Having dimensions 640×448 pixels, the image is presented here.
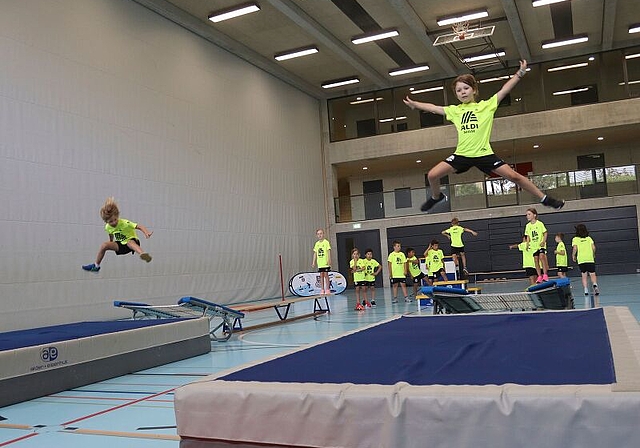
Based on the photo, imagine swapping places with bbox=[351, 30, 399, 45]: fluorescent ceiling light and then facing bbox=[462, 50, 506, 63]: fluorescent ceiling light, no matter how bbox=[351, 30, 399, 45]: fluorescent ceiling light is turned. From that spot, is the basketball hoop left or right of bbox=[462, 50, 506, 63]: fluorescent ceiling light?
right

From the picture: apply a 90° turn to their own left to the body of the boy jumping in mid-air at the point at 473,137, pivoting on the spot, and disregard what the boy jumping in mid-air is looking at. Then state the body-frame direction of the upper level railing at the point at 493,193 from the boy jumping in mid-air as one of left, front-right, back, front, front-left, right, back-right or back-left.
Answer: left

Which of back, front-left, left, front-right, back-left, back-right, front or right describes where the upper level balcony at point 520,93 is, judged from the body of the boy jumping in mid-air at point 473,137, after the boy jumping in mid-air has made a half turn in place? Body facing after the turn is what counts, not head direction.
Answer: front

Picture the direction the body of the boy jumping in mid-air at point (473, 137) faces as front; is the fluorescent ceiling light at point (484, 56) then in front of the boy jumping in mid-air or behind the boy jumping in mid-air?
behind

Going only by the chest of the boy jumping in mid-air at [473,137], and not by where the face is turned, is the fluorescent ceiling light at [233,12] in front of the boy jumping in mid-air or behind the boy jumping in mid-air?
behind

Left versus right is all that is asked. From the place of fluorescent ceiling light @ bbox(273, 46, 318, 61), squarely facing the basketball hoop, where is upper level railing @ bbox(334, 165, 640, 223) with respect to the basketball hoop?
left

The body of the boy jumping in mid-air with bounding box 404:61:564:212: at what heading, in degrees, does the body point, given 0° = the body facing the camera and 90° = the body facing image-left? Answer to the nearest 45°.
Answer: approximately 0°

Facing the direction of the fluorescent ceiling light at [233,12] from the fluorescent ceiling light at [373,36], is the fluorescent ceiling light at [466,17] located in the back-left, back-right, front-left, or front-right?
back-left

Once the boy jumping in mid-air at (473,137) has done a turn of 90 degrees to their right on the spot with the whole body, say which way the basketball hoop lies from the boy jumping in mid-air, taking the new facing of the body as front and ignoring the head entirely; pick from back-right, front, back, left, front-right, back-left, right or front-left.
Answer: right

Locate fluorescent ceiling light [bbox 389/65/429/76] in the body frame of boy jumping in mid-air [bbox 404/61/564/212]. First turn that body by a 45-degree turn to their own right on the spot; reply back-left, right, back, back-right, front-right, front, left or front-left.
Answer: back-right

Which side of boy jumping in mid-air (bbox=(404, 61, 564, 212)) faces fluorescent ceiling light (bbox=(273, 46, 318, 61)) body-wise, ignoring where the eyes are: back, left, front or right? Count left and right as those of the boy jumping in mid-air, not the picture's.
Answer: back

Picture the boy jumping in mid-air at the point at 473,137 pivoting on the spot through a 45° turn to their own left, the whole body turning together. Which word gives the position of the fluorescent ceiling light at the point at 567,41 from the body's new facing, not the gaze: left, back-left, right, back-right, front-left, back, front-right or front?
back-left

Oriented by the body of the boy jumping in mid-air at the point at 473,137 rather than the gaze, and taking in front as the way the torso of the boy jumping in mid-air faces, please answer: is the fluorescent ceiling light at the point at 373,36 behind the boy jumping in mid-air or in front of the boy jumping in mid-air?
behind

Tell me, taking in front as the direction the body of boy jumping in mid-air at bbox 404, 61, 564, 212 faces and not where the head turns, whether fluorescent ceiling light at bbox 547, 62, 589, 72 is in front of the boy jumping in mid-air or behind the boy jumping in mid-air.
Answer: behind

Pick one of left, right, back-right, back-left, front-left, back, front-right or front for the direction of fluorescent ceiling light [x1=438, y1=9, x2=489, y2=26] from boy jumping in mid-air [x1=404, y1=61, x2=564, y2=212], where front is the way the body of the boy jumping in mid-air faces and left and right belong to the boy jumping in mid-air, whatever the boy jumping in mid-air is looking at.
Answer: back
